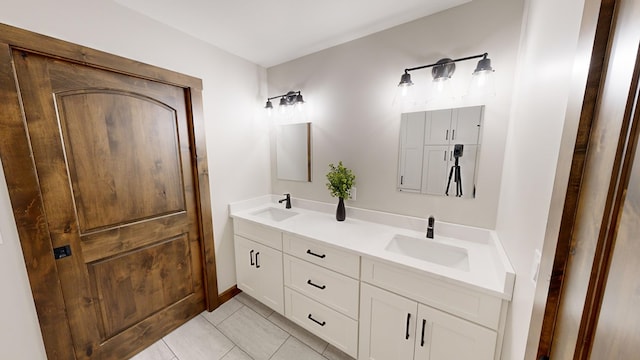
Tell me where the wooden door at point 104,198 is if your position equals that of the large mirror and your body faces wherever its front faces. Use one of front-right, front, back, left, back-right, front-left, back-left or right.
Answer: front-right

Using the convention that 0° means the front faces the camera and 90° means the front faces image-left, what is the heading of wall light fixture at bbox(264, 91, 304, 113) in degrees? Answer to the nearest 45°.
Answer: approximately 45°

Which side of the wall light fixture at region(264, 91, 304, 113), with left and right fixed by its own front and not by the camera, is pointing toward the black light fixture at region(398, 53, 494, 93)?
left

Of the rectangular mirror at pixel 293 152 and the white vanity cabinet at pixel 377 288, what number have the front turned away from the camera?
0

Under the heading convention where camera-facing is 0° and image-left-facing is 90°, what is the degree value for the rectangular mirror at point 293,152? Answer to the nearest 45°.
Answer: approximately 45°

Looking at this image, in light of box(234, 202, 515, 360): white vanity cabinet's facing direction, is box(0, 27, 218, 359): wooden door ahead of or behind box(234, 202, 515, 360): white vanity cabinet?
ahead

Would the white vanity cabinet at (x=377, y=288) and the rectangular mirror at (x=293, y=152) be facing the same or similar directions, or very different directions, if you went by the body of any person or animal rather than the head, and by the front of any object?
same or similar directions

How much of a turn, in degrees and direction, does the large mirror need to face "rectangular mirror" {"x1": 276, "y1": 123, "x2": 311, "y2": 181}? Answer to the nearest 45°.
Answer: approximately 90° to its right

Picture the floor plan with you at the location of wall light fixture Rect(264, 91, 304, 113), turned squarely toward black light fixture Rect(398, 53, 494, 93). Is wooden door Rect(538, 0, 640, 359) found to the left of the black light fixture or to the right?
right

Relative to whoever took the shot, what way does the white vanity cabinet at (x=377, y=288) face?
facing the viewer and to the left of the viewer

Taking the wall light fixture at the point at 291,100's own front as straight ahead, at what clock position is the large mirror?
The large mirror is roughly at 9 o'clock from the wall light fixture.

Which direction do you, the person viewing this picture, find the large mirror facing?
facing the viewer

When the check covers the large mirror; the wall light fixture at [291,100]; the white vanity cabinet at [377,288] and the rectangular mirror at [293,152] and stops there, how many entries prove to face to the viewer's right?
0

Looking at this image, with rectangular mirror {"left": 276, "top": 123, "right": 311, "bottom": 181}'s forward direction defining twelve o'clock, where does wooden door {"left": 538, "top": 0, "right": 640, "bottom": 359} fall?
The wooden door is roughly at 10 o'clock from the rectangular mirror.

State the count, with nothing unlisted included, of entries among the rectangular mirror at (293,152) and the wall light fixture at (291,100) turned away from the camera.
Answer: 0

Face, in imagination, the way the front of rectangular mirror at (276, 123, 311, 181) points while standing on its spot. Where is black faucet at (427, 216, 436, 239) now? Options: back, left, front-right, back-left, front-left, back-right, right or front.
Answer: left

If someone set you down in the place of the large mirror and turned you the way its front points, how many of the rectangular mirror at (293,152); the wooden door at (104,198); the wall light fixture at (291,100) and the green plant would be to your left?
0

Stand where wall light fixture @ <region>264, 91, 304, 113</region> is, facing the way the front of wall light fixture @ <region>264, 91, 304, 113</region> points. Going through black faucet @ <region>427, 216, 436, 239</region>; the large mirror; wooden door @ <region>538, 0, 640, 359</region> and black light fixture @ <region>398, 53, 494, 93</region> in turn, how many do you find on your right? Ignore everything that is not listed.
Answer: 0
